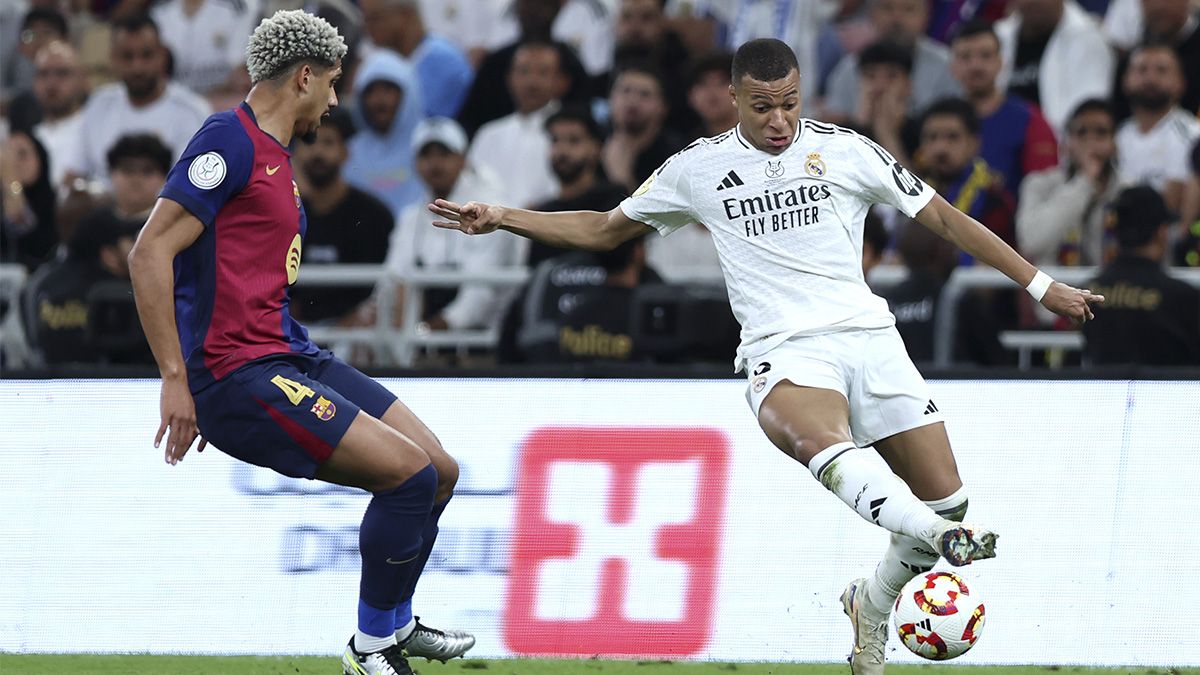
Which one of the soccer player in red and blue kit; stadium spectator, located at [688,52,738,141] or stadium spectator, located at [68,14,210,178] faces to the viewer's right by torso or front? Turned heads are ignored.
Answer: the soccer player in red and blue kit

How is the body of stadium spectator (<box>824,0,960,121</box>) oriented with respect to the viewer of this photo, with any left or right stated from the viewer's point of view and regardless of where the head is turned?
facing the viewer

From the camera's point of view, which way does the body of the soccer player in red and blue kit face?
to the viewer's right

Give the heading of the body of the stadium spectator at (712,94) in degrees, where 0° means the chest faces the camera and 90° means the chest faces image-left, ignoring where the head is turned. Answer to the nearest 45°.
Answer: approximately 0°

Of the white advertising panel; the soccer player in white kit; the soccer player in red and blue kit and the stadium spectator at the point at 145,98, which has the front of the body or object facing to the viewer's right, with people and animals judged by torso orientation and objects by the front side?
the soccer player in red and blue kit

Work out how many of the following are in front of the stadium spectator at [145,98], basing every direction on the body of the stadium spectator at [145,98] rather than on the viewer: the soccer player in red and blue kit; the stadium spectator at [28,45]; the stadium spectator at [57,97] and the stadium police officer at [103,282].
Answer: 2

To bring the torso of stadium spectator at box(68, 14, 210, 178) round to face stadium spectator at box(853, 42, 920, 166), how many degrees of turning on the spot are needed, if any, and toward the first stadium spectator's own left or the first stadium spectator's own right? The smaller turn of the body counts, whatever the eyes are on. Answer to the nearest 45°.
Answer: approximately 45° to the first stadium spectator's own left

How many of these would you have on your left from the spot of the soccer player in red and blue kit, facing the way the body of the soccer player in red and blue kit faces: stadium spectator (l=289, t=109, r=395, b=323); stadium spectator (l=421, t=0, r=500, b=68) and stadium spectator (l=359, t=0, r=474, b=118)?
3

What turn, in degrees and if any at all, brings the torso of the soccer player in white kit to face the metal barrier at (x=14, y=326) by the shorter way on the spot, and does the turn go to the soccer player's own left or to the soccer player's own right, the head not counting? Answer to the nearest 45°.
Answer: approximately 135° to the soccer player's own right

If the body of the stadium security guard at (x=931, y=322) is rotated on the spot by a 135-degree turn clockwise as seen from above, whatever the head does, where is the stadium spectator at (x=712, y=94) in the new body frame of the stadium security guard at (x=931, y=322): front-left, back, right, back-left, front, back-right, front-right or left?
back

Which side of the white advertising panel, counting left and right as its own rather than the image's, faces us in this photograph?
front

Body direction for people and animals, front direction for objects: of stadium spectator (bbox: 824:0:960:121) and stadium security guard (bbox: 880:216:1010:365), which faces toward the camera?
stadium spectator (bbox: 824:0:960:121)

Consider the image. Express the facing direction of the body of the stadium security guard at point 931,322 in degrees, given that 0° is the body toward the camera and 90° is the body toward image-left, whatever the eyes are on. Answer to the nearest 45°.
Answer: approximately 180°

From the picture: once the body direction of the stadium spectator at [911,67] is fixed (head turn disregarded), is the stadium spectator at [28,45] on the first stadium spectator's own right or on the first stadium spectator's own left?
on the first stadium spectator's own right

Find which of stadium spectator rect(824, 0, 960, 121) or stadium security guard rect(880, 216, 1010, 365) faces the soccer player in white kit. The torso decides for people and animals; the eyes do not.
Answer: stadium spectator rect(824, 0, 960, 121)
